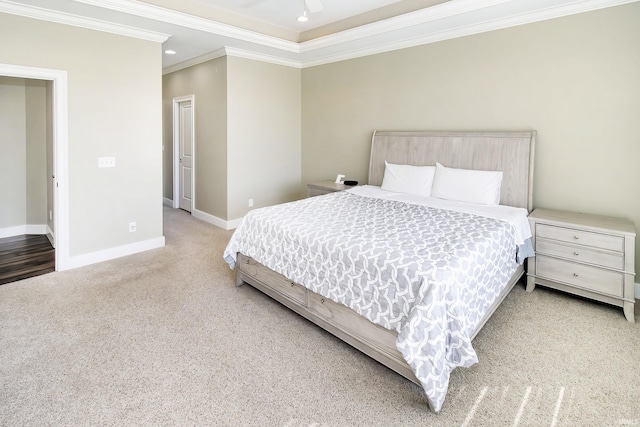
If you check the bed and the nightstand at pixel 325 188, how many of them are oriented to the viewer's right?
0

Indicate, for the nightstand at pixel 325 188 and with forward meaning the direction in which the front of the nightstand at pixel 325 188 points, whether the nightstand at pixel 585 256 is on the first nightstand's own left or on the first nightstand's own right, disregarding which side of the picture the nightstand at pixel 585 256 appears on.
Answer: on the first nightstand's own left

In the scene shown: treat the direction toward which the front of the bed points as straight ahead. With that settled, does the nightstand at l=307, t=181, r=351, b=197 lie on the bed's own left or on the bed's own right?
on the bed's own right

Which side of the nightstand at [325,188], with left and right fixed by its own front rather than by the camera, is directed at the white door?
right

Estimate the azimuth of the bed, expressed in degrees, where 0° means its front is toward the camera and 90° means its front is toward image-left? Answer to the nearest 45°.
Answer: approximately 45°

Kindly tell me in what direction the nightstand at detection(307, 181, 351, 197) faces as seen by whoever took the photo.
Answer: facing the viewer and to the left of the viewer

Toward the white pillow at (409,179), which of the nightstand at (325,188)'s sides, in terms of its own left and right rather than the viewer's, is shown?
left

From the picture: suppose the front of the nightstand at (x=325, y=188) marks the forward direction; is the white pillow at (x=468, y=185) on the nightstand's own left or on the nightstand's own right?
on the nightstand's own left
